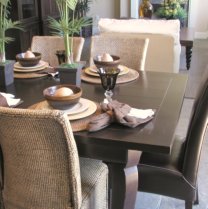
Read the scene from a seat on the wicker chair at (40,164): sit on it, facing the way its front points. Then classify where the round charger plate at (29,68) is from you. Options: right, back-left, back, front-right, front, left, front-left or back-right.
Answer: front-left

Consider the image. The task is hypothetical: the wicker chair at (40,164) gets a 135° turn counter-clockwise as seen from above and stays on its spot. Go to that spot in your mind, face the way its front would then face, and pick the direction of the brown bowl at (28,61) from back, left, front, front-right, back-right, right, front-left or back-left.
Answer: right

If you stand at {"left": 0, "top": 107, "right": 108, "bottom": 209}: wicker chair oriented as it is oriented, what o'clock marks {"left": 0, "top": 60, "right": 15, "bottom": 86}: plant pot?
The plant pot is roughly at 10 o'clock from the wicker chair.

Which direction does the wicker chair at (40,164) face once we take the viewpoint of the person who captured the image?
facing away from the viewer and to the right of the viewer

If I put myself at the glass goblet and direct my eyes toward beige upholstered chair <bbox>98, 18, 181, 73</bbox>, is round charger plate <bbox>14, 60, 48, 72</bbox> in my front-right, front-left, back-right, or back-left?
front-left
